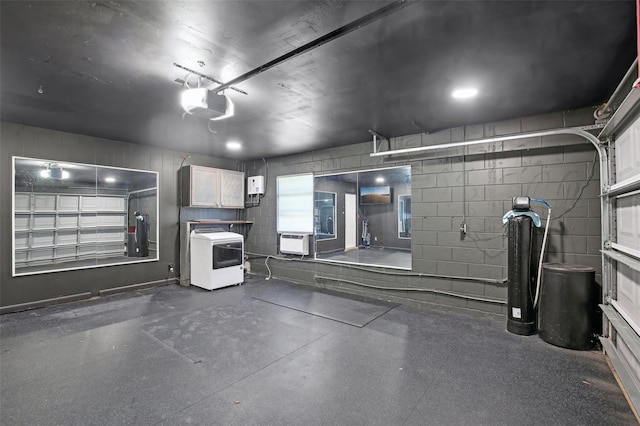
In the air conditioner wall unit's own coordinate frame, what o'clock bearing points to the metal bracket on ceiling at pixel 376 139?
The metal bracket on ceiling is roughly at 9 o'clock from the air conditioner wall unit.

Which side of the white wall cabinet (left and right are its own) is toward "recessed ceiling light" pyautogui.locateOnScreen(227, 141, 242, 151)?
front

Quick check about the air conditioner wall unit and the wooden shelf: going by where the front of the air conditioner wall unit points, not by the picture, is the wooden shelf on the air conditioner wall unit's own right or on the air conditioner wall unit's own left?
on the air conditioner wall unit's own right

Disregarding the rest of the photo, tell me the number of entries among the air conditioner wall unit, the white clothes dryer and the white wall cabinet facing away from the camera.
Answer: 0

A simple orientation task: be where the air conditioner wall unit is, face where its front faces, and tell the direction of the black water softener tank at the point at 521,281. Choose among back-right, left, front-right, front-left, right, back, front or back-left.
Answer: left

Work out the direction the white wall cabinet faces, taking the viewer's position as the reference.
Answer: facing the viewer and to the right of the viewer

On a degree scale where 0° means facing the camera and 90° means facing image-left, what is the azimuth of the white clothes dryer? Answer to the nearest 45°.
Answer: approximately 315°

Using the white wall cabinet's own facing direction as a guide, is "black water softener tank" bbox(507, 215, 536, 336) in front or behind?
in front

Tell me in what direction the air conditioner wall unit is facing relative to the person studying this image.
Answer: facing the viewer and to the left of the viewer
